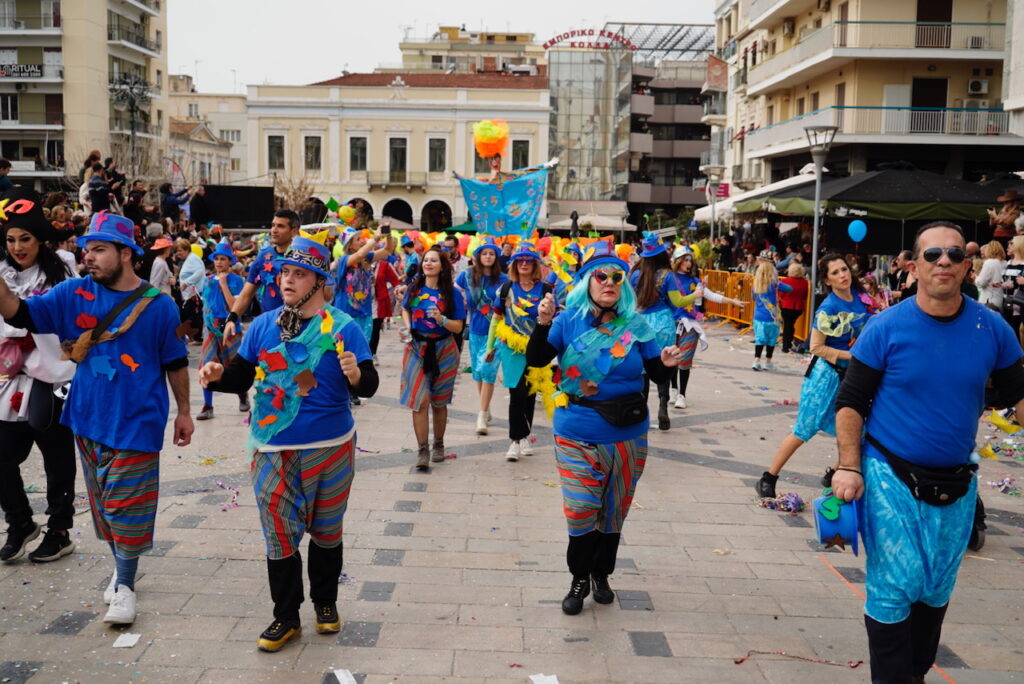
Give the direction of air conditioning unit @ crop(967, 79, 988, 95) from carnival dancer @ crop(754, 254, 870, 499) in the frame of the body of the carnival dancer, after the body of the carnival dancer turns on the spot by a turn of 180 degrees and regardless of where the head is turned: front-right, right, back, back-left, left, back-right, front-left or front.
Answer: front-right

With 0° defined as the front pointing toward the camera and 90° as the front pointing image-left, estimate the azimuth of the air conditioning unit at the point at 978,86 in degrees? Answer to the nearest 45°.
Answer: approximately 0°

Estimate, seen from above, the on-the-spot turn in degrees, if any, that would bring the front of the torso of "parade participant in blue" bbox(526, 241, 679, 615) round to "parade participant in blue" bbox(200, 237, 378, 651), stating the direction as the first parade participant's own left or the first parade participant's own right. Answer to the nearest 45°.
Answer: approximately 45° to the first parade participant's own right

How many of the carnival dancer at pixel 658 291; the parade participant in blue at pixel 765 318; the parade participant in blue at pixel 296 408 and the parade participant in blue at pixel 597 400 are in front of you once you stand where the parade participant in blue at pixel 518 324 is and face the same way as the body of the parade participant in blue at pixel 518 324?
2
